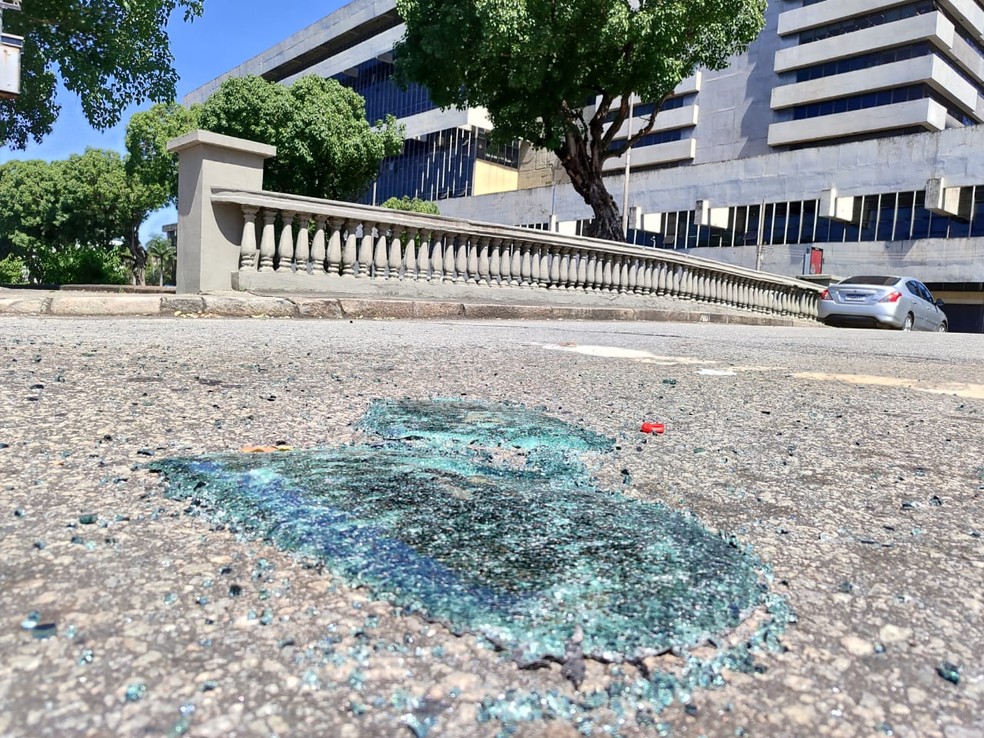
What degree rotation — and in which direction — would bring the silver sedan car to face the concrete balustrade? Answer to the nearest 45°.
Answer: approximately 180°

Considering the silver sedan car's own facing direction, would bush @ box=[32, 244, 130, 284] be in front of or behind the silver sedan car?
behind

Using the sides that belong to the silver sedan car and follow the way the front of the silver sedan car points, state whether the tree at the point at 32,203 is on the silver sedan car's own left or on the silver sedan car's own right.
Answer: on the silver sedan car's own left

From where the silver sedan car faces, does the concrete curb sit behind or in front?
behind

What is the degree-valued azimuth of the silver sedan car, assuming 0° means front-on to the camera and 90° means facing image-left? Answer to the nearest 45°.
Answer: approximately 225°

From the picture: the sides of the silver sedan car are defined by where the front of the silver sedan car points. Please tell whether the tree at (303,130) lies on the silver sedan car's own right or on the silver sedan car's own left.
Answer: on the silver sedan car's own left

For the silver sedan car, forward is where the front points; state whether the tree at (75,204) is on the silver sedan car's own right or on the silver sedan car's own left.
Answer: on the silver sedan car's own left

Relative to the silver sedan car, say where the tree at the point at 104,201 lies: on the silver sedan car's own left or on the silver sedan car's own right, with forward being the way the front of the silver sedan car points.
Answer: on the silver sedan car's own left
